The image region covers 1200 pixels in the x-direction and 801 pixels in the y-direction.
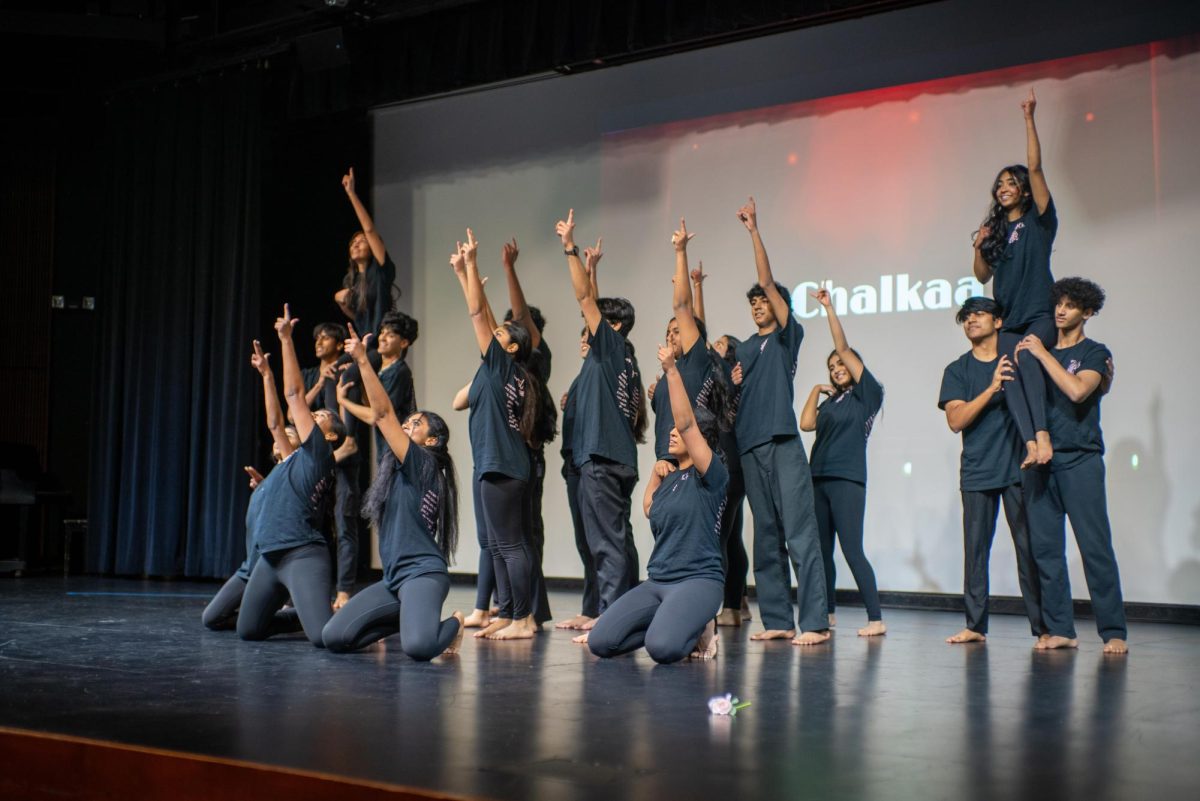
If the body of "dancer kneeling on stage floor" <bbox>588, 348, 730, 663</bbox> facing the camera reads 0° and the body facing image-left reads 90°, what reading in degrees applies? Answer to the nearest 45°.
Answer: approximately 45°

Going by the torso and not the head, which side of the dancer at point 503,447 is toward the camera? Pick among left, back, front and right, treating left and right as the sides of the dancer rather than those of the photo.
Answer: left

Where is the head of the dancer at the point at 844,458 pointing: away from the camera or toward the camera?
toward the camera

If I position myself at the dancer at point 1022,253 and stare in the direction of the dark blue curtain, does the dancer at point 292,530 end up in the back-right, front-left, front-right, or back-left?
front-left

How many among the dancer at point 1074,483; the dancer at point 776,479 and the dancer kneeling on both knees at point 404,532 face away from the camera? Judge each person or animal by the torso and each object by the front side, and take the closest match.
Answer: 0

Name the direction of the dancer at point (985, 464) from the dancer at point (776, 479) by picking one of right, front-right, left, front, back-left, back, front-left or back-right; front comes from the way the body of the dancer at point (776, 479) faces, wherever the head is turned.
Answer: back-left

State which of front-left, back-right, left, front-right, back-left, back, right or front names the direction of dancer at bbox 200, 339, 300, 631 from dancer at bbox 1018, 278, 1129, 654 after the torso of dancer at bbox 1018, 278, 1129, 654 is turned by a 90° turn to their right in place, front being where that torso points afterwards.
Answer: front-left

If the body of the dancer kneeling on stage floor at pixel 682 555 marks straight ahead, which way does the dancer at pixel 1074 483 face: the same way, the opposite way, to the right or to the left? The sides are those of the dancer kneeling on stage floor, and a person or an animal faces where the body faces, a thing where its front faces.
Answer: the same way

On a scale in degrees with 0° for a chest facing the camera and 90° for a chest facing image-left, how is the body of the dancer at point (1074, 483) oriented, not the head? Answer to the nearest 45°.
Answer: approximately 45°

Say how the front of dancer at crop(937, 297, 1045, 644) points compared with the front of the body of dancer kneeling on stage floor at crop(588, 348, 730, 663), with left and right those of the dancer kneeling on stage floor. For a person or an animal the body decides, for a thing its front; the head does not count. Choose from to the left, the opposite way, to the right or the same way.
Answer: the same way

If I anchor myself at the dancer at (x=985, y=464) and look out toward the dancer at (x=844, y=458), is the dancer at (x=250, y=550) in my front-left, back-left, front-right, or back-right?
front-left

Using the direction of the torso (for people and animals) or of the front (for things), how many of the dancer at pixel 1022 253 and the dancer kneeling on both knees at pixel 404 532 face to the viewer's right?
0

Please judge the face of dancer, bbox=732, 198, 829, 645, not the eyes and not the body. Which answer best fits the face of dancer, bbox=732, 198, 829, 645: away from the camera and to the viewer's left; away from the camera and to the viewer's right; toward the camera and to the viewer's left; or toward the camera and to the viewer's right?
toward the camera and to the viewer's left

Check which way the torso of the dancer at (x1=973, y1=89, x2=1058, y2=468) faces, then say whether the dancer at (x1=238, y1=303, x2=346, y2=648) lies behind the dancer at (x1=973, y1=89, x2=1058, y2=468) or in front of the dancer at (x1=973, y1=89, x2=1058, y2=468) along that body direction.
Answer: in front

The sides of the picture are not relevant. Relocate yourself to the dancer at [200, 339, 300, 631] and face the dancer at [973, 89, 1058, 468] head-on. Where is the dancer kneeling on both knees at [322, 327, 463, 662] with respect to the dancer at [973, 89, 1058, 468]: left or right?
right

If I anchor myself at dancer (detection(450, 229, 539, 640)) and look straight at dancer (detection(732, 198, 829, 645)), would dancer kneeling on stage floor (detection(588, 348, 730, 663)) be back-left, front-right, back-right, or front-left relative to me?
front-right

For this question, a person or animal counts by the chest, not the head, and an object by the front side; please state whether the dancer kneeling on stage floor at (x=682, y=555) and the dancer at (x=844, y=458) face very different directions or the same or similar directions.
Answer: same or similar directions

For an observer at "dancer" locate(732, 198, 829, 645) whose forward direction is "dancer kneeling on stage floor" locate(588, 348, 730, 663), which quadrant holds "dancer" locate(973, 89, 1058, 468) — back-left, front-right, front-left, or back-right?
back-left

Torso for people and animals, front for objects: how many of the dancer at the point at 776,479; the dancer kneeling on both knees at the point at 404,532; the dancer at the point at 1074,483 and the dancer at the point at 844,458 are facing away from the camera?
0
